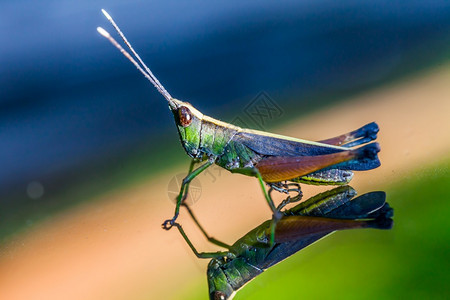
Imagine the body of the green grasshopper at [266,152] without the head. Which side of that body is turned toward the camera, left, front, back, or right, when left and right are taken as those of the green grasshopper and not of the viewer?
left
